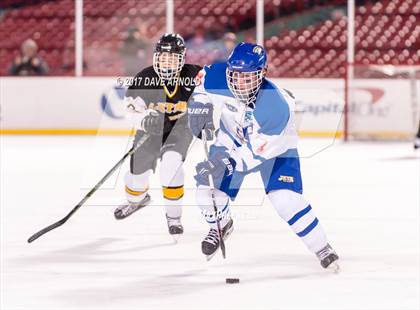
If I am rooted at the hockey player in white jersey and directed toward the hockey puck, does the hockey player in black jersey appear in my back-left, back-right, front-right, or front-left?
back-right

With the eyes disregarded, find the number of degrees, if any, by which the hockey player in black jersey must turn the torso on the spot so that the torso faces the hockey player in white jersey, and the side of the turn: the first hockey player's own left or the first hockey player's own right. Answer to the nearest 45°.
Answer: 0° — they already face them

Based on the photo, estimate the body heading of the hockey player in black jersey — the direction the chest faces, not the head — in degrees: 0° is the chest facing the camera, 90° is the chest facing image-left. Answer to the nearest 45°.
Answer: approximately 0°

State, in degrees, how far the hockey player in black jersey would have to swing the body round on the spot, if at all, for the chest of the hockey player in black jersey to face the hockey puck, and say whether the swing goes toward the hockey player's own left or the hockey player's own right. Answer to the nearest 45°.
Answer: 0° — they already face it
